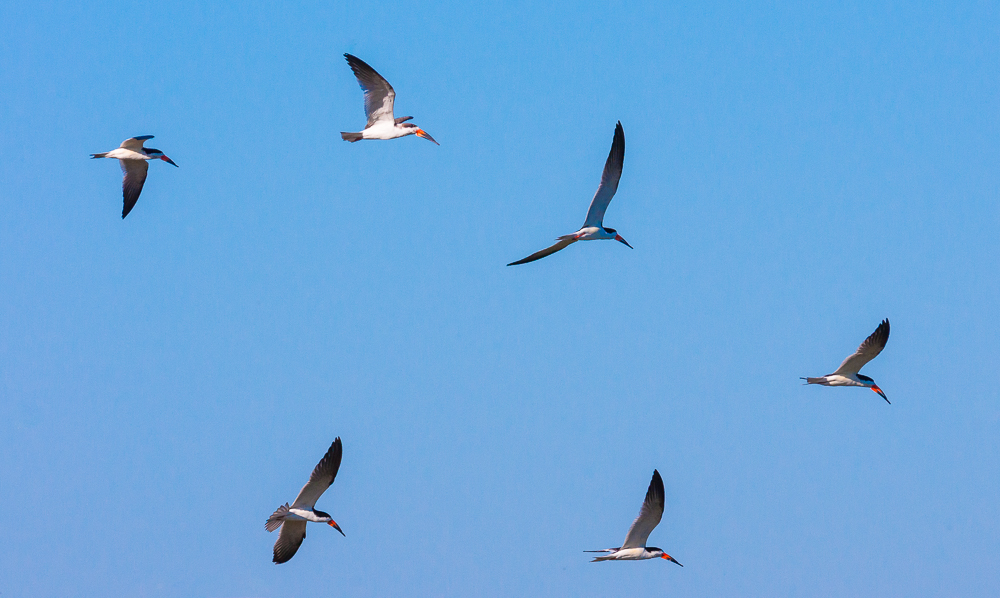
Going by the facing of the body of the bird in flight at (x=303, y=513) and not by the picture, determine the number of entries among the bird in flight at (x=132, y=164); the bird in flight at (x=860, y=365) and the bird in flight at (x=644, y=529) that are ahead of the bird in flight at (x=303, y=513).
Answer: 2

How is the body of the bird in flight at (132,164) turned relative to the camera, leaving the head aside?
to the viewer's right

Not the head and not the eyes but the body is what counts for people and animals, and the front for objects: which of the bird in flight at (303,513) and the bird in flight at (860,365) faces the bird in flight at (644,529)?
the bird in flight at (303,513)

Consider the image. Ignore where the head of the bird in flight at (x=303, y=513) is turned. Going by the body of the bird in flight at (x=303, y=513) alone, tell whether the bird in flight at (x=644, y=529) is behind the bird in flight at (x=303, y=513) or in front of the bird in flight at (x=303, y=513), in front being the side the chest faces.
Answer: in front

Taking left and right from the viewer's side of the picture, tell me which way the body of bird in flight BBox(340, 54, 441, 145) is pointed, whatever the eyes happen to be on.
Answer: facing to the right of the viewer

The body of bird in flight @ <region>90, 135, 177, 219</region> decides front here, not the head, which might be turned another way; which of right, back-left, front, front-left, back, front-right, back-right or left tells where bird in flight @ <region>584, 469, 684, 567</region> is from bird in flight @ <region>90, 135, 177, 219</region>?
front-right

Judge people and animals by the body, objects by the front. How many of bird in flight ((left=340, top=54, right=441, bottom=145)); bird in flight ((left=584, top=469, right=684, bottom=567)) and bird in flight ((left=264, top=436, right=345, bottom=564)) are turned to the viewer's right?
3

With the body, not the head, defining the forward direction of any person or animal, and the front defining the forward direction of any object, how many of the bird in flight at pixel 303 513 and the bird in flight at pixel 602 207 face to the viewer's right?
2

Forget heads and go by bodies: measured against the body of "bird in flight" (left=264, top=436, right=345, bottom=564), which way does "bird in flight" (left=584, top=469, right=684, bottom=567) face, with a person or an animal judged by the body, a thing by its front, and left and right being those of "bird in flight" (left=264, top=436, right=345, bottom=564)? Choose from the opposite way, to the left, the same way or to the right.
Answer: the same way

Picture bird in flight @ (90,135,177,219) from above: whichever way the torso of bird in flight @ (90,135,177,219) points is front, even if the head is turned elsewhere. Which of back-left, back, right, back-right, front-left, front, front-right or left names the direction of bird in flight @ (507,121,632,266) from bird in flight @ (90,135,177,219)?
front-right

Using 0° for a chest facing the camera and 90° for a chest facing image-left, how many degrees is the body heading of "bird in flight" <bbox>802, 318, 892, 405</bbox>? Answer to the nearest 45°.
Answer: approximately 270°

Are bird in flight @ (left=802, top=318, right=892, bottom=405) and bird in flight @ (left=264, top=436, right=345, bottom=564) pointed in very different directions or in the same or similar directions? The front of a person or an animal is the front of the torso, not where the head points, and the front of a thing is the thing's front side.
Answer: same or similar directions

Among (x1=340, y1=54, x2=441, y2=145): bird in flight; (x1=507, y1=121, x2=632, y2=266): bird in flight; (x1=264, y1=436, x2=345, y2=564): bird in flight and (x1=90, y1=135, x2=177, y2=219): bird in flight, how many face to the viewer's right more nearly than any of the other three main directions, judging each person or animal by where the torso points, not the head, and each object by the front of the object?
4

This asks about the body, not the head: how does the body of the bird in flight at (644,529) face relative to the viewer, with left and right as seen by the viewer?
facing to the right of the viewer

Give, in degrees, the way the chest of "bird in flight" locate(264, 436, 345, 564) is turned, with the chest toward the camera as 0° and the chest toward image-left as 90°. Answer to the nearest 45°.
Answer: approximately 270°

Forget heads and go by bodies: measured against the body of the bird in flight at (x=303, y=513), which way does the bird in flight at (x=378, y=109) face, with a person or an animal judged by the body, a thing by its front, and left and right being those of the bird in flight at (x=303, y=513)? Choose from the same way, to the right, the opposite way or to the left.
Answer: the same way

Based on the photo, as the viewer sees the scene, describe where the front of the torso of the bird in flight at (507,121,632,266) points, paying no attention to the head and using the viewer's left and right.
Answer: facing to the right of the viewer

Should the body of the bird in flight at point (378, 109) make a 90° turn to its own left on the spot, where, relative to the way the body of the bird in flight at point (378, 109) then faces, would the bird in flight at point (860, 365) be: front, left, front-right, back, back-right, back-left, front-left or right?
right

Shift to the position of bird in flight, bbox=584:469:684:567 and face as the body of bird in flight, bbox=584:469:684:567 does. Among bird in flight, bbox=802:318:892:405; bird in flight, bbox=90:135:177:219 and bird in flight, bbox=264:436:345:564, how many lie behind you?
2

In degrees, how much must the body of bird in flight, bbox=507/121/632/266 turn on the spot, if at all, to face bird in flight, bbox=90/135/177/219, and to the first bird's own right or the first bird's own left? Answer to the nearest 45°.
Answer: approximately 180°
